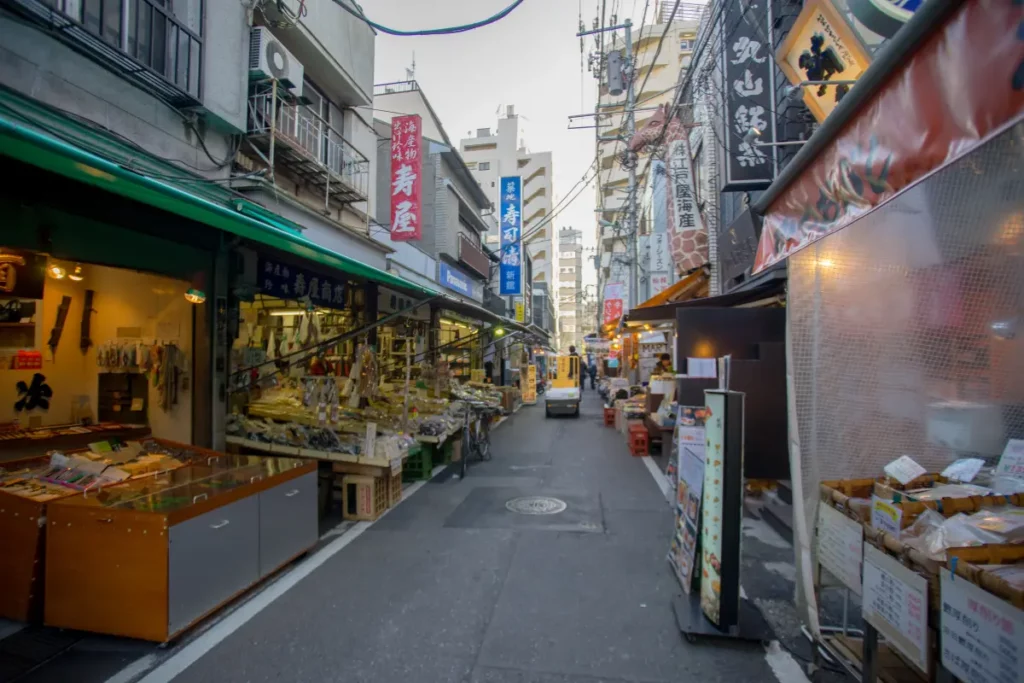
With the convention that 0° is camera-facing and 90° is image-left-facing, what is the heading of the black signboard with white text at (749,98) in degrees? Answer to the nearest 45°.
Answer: approximately 0°

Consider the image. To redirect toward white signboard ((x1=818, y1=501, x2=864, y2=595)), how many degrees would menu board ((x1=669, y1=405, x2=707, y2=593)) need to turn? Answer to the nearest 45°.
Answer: approximately 90° to its left

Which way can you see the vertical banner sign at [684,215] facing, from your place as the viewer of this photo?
facing the viewer

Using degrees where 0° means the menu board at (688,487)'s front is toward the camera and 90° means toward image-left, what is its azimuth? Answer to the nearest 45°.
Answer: approximately 45°

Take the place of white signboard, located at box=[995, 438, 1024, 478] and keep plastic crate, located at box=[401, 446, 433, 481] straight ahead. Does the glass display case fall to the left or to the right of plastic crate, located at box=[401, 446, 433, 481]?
left

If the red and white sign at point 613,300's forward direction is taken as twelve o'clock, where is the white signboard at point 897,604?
The white signboard is roughly at 12 o'clock from the red and white sign.

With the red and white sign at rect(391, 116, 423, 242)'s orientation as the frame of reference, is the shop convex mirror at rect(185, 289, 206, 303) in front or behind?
in front

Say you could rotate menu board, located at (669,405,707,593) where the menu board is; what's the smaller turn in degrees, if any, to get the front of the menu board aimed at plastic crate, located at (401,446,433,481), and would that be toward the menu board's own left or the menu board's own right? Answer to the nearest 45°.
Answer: approximately 90° to the menu board's own right
